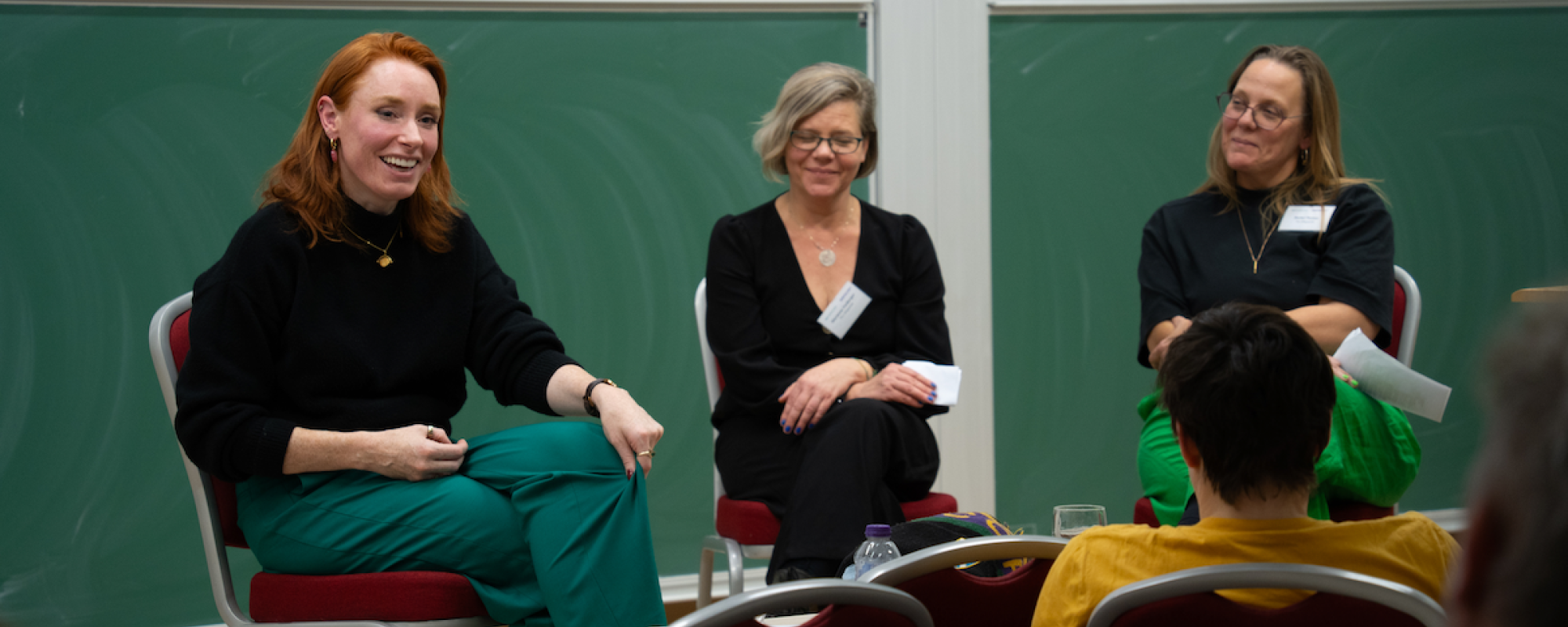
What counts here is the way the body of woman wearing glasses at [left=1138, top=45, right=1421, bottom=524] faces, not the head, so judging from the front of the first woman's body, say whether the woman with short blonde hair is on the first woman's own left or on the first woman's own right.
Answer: on the first woman's own right

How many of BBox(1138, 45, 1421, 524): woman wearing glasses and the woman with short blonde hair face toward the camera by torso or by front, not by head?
2

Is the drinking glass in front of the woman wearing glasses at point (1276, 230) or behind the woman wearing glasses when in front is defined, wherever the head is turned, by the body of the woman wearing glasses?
in front

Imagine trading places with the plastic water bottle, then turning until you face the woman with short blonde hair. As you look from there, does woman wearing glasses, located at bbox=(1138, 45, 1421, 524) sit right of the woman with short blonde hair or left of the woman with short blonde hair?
right

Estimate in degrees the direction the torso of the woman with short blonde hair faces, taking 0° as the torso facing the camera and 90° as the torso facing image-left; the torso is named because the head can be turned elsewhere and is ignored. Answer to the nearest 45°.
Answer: approximately 0°

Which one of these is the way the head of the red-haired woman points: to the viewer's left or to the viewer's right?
to the viewer's right

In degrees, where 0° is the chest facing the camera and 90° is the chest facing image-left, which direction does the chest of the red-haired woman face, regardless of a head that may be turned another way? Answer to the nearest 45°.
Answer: approximately 315°

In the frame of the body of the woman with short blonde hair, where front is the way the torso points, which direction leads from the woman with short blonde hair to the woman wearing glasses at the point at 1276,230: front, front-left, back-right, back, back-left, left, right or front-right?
left

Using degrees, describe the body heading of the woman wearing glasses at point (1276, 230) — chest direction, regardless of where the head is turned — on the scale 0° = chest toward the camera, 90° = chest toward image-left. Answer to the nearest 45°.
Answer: approximately 0°

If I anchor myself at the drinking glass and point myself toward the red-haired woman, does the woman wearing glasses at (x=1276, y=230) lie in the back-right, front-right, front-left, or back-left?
back-right

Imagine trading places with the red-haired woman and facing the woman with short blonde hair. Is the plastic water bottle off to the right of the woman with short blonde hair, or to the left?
right

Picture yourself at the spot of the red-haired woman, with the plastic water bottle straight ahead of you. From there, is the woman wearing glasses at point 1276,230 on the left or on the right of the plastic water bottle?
left

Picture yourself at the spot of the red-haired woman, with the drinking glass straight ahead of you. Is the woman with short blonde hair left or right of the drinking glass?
left

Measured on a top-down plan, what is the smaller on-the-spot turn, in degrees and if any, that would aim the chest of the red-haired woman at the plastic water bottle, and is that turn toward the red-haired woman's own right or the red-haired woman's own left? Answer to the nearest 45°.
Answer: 0° — they already face it
